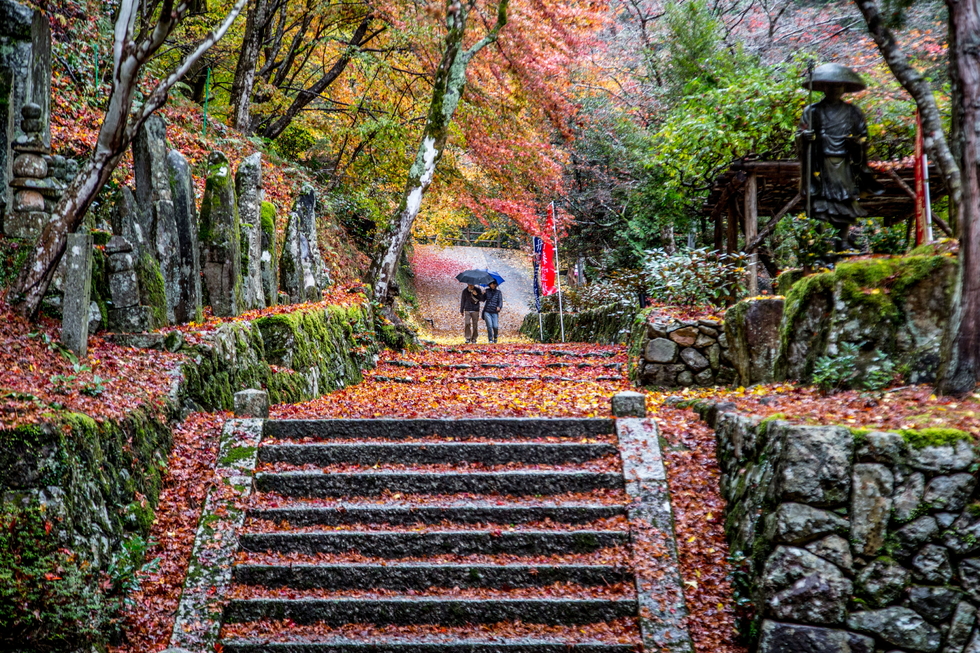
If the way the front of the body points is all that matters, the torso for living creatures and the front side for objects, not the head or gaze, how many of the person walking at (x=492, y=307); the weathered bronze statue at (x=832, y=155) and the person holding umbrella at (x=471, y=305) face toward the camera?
3

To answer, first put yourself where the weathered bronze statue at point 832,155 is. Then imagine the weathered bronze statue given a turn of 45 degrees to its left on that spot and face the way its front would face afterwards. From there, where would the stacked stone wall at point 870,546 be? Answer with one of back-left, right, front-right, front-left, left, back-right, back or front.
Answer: front-right

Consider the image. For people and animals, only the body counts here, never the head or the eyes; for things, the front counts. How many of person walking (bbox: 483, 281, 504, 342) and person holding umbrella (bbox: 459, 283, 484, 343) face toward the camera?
2

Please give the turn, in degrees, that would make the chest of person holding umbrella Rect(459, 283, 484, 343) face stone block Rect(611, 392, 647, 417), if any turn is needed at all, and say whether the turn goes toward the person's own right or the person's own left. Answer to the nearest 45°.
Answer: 0° — they already face it

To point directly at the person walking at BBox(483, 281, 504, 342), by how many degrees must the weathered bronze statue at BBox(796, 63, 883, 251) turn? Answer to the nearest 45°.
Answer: approximately 135° to its right
